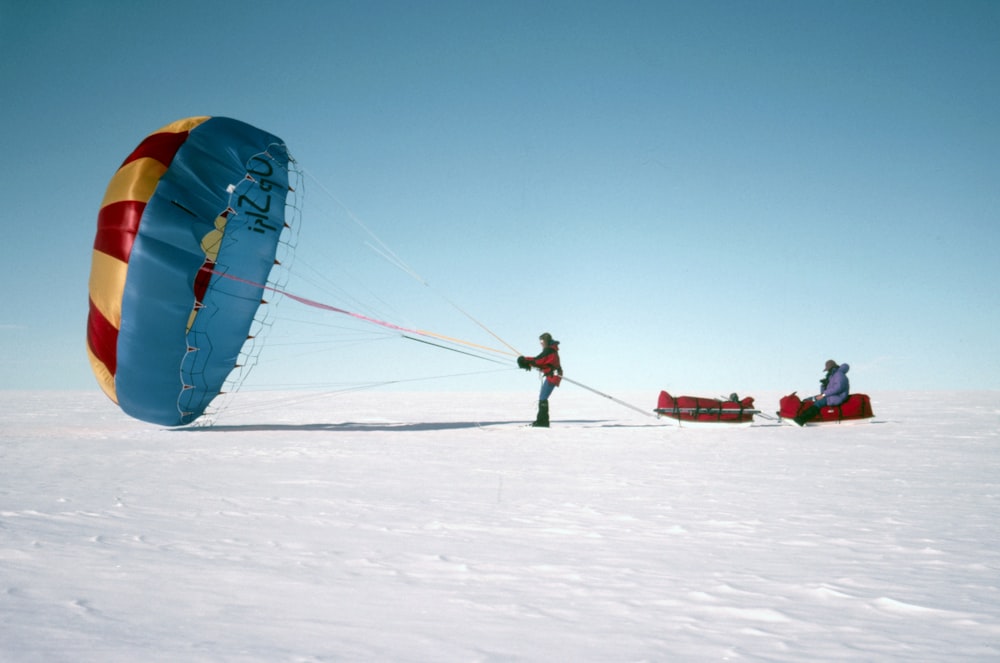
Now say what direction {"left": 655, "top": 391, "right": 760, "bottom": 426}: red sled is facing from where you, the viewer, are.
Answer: facing to the left of the viewer

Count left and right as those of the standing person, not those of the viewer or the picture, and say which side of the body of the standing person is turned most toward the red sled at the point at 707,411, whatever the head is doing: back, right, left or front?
back

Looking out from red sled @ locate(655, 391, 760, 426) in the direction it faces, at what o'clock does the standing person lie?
The standing person is roughly at 11 o'clock from the red sled.

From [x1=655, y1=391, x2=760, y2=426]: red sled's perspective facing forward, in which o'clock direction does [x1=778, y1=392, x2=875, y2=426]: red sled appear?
[x1=778, y1=392, x2=875, y2=426]: red sled is roughly at 5 o'clock from [x1=655, y1=391, x2=760, y2=426]: red sled.

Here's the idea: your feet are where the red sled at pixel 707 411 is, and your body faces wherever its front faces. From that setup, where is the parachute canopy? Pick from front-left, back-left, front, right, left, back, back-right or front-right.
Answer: front-left

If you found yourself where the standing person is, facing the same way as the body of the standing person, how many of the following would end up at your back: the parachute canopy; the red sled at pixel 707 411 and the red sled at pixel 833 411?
2

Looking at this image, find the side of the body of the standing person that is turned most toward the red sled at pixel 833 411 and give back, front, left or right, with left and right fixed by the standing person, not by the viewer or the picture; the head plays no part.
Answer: back

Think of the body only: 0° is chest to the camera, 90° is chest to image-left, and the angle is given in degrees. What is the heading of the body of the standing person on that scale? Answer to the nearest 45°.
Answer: approximately 90°

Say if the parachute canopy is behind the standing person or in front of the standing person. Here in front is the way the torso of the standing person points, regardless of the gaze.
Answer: in front

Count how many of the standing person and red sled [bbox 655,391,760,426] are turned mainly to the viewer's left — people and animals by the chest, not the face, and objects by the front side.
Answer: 2
